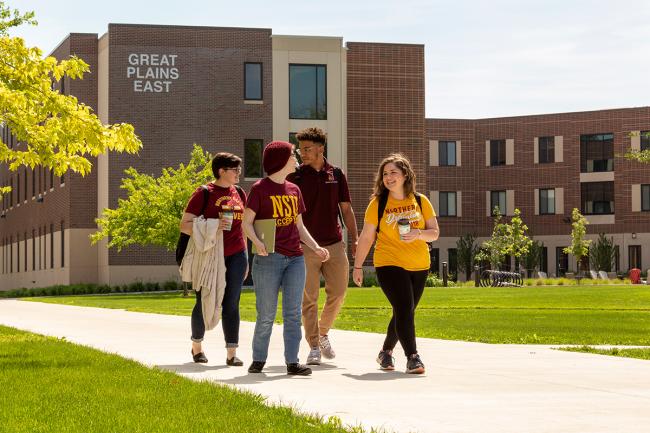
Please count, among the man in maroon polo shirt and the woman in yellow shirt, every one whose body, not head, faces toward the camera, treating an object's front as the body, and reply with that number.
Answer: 2

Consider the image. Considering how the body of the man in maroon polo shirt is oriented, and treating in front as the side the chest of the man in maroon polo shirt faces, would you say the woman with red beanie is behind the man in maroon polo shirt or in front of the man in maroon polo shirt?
in front

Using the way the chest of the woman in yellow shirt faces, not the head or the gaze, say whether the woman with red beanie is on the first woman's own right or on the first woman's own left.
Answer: on the first woman's own right

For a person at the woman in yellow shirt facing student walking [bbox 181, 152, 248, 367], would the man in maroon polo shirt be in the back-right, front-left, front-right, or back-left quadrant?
front-right

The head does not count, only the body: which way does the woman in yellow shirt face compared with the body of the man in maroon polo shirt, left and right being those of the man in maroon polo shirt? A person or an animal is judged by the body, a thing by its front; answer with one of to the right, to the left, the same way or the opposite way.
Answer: the same way

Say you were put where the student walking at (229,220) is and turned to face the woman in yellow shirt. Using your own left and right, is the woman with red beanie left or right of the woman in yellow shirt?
right

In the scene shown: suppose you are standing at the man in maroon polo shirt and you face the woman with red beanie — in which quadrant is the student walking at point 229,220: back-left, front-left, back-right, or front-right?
front-right

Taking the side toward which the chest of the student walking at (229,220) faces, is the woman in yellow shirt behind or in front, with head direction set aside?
in front

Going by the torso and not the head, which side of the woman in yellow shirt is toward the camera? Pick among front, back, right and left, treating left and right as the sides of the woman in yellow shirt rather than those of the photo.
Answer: front

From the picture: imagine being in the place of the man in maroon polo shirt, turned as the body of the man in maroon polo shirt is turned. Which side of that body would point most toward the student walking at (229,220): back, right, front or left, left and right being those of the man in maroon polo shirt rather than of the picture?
right

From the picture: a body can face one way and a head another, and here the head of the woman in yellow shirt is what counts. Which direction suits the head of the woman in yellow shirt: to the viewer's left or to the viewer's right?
to the viewer's left

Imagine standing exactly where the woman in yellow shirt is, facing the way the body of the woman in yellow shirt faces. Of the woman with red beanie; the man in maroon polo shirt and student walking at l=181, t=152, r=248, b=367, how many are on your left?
0

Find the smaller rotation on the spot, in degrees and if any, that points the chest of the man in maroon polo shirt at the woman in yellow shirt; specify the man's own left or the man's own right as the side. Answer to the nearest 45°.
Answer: approximately 45° to the man's own left

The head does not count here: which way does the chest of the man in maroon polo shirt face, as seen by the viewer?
toward the camera

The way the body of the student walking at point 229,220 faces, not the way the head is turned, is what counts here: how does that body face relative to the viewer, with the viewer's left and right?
facing the viewer and to the right of the viewer
